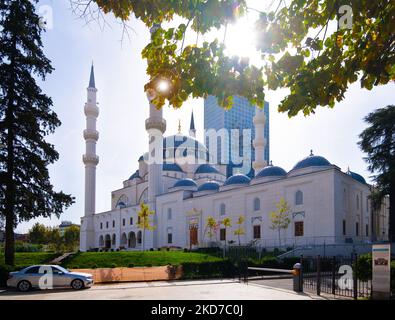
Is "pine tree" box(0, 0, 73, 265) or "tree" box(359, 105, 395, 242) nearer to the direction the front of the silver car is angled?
the tree

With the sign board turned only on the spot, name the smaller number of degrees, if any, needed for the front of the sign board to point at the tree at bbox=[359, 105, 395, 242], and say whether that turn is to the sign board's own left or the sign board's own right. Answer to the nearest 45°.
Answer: approximately 180°

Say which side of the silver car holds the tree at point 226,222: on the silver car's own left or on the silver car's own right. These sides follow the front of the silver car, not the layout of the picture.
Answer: on the silver car's own left

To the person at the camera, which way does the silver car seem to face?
facing to the right of the viewer

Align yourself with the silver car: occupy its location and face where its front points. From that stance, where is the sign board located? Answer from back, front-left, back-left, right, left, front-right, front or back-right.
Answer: front-right

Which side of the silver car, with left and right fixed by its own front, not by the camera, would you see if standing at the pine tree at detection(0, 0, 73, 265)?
left

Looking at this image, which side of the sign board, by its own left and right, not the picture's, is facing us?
front

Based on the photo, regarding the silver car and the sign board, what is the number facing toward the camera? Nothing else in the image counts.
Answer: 1
